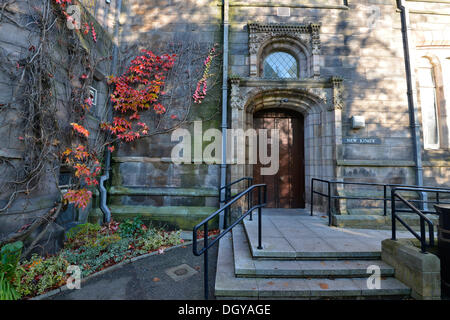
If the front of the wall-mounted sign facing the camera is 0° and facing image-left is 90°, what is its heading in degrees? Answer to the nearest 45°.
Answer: approximately 0°

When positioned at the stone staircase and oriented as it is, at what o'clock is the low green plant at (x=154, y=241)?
The low green plant is roughly at 3 o'clock from the stone staircase.

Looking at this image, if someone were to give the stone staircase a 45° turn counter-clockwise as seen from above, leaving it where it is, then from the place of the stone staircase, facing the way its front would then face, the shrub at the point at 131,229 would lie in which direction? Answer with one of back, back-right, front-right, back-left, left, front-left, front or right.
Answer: back-right

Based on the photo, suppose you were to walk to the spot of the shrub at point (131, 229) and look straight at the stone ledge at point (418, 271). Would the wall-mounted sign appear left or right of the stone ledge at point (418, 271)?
left

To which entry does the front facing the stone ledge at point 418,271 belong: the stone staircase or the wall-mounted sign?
the wall-mounted sign

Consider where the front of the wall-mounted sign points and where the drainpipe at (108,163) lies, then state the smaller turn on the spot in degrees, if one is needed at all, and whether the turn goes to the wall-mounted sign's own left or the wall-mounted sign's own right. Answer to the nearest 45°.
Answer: approximately 45° to the wall-mounted sign's own right

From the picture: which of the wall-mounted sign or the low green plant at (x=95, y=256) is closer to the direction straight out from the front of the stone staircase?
the low green plant

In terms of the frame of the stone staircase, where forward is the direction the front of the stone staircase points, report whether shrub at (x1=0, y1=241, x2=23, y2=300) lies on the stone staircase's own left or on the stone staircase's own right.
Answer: on the stone staircase's own right

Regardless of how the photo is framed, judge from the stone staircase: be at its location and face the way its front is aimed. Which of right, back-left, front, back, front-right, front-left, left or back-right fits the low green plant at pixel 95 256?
right

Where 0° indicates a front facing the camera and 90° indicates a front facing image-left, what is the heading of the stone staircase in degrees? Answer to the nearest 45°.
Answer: approximately 0°

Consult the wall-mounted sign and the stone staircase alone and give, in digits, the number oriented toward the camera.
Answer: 2

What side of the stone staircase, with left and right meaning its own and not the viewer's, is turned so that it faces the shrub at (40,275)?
right

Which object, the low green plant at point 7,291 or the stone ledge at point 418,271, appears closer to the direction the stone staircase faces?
the low green plant

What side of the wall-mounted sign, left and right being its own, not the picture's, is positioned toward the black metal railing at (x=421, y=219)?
front
